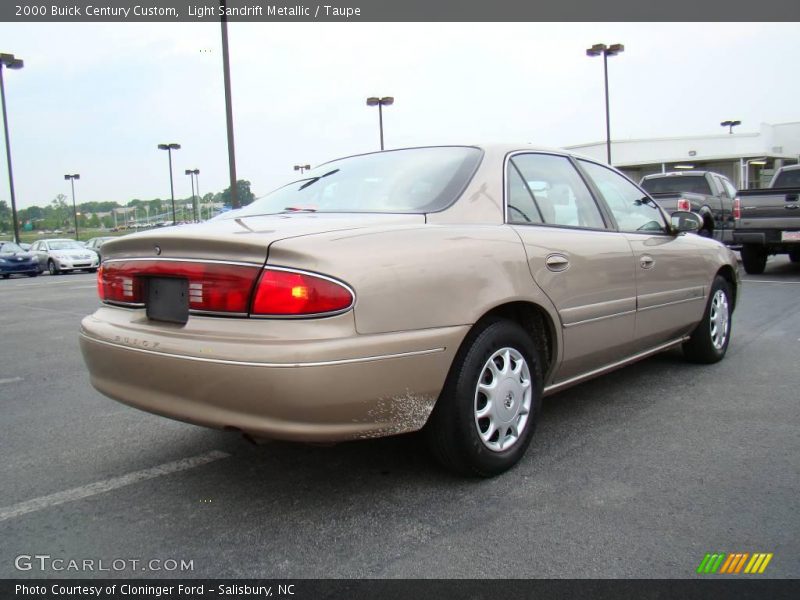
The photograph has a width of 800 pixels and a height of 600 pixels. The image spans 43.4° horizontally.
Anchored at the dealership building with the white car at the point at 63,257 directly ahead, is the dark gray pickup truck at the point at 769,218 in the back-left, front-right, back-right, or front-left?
front-left

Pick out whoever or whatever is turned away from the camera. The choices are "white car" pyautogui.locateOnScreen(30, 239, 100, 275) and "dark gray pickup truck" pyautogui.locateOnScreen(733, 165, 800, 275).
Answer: the dark gray pickup truck

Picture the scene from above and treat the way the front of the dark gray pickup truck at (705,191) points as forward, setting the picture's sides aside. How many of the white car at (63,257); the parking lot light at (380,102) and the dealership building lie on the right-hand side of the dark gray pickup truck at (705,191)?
0

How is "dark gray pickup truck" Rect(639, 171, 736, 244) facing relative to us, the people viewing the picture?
facing away from the viewer and to the right of the viewer

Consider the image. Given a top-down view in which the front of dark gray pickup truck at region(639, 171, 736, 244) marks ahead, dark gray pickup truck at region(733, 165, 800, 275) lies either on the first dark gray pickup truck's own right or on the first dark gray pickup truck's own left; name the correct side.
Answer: on the first dark gray pickup truck's own right

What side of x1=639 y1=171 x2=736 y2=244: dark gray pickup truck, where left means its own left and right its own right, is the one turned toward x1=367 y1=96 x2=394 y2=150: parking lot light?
left

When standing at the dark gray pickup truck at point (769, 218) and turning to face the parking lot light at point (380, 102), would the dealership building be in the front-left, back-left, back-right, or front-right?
front-right

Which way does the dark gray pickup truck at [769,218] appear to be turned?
away from the camera

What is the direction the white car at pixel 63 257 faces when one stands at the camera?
facing the viewer and to the right of the viewer

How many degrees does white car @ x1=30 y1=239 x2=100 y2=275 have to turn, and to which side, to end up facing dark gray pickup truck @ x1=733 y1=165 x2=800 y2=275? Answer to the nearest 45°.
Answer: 0° — it already faces it

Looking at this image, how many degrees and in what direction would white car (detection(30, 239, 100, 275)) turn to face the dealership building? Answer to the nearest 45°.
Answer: approximately 45° to its left

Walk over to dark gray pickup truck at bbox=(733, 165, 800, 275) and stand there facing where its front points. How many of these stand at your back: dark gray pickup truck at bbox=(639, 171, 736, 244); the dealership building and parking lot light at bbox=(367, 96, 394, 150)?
0

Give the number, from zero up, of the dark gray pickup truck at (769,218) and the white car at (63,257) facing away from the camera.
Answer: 1
